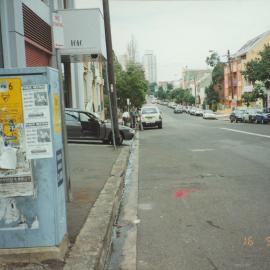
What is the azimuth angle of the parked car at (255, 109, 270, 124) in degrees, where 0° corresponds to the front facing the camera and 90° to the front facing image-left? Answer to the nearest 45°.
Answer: approximately 45°

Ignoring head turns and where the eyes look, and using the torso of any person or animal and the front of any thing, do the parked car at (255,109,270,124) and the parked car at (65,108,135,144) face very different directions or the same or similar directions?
very different directions

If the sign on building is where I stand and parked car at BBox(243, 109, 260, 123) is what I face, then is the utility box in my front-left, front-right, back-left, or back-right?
back-right

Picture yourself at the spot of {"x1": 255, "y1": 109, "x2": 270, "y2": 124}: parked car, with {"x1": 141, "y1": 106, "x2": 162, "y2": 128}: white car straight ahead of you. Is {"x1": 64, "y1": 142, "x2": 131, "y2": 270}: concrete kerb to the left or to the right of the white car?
left

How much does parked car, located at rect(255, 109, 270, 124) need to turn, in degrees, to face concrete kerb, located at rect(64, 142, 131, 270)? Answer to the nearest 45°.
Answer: approximately 45° to its left

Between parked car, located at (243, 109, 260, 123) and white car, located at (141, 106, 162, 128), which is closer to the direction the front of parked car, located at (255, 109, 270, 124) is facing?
the white car
